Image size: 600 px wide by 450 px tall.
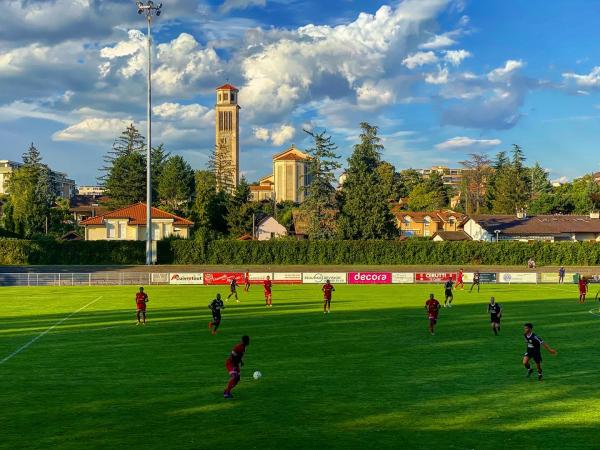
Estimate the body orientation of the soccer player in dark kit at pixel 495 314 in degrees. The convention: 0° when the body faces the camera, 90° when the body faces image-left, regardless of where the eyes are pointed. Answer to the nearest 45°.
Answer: approximately 45°

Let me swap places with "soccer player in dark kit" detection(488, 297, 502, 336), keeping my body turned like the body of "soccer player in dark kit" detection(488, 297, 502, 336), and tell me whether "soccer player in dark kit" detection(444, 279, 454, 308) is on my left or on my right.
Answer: on my right

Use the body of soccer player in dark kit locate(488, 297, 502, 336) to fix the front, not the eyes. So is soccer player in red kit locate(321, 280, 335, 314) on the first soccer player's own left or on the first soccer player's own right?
on the first soccer player's own right
